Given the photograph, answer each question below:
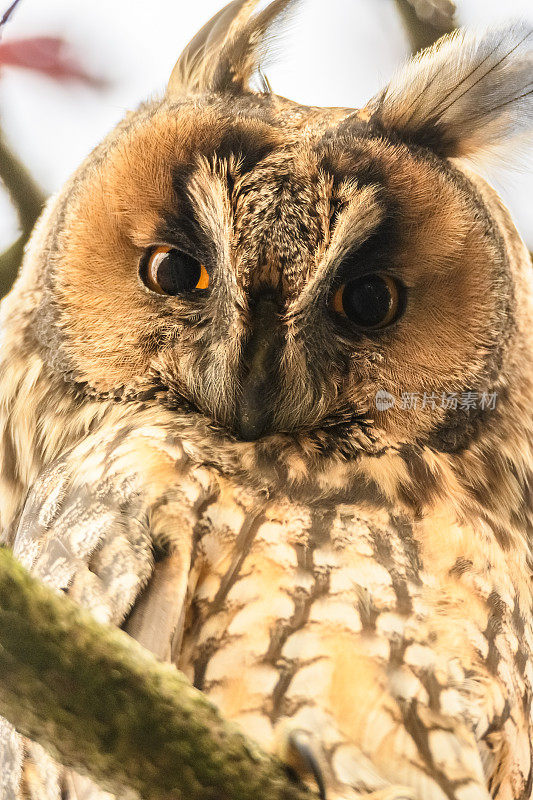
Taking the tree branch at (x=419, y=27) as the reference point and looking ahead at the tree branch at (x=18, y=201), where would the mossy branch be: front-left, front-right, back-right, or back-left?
front-left

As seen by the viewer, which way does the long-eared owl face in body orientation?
toward the camera
